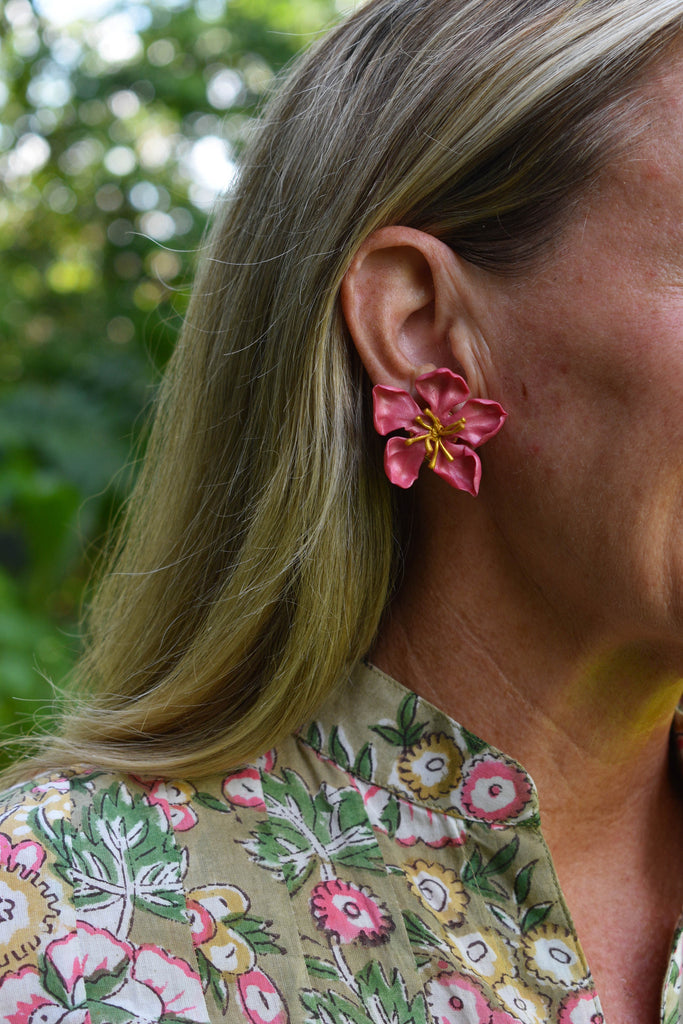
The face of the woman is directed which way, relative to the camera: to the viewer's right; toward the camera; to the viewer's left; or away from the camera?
to the viewer's right

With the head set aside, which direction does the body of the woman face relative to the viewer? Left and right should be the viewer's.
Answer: facing the viewer and to the right of the viewer
